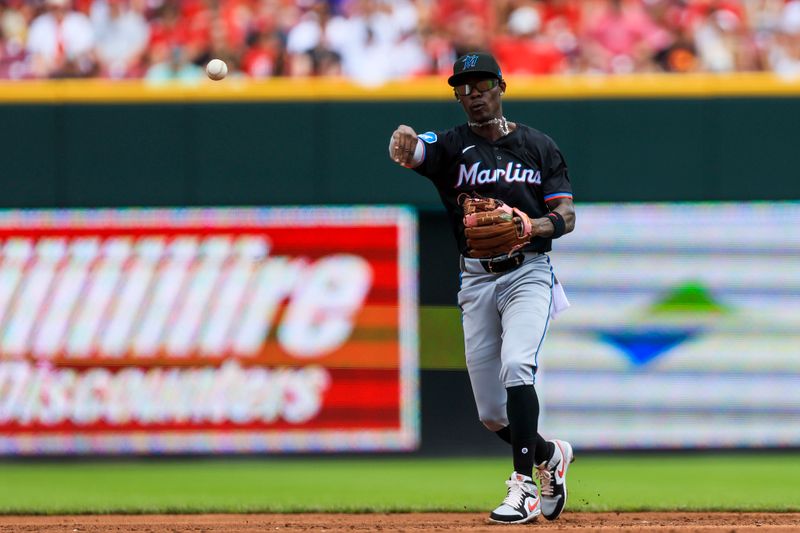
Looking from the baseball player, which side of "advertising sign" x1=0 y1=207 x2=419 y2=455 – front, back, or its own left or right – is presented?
front

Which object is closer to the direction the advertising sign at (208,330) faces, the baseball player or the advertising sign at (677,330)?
the baseball player

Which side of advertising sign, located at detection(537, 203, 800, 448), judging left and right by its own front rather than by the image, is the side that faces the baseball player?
front

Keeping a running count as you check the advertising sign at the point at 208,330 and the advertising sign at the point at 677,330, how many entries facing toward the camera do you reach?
2

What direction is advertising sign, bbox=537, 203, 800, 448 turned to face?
toward the camera

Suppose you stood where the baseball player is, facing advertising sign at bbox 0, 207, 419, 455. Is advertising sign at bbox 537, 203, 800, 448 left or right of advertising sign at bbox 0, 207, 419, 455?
right

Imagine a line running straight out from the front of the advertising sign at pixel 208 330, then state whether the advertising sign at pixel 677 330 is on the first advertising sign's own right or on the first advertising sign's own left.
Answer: on the first advertising sign's own left

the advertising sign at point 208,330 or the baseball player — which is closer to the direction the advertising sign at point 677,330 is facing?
the baseball player

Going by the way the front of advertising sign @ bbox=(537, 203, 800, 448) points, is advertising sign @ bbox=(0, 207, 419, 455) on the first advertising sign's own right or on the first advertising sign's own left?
on the first advertising sign's own right

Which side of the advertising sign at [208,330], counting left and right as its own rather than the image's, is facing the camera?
front
